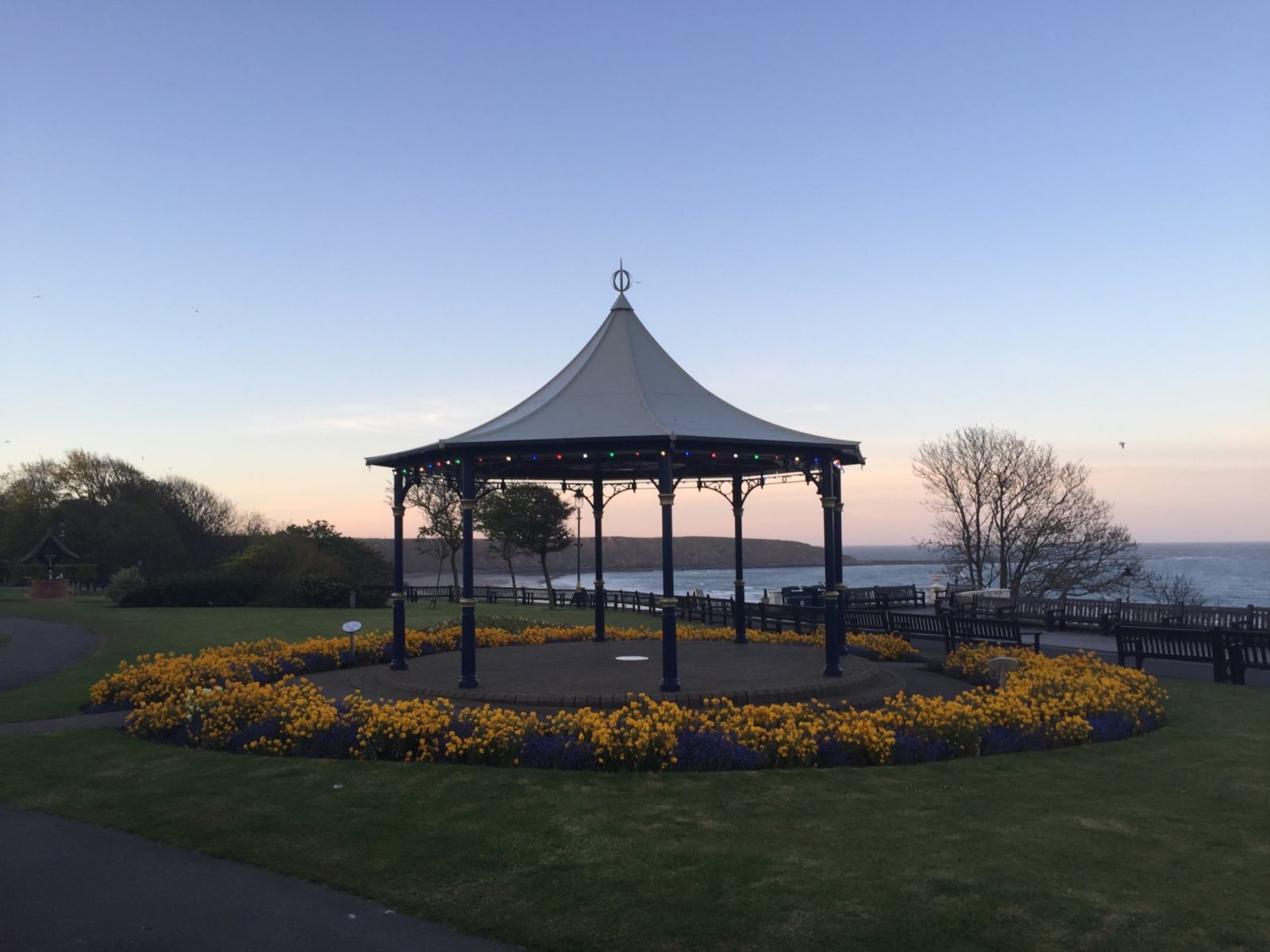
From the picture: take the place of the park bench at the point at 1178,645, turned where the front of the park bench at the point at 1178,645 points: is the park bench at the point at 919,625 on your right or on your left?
on your left

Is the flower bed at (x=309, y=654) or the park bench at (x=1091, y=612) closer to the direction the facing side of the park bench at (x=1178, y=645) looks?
the park bench

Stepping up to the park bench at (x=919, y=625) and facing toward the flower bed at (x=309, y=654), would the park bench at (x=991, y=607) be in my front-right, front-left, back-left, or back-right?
back-right

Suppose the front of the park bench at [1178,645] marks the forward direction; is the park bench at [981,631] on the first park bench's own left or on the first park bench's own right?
on the first park bench's own left

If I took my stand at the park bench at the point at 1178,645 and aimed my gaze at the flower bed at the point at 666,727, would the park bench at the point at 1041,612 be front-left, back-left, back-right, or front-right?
back-right

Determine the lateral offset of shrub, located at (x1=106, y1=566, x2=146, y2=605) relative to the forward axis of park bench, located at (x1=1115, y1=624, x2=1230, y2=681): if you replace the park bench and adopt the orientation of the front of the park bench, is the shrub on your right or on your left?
on your left

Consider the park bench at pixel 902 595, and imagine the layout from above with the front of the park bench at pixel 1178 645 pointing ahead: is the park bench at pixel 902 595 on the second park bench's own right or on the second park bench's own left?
on the second park bench's own left

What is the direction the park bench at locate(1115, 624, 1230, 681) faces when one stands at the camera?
facing away from the viewer and to the right of the viewer
